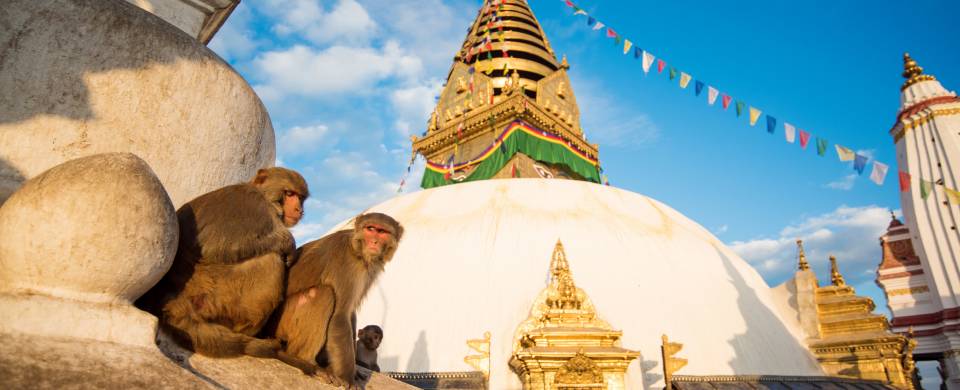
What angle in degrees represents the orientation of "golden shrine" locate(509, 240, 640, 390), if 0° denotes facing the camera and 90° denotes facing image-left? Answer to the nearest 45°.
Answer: approximately 0°

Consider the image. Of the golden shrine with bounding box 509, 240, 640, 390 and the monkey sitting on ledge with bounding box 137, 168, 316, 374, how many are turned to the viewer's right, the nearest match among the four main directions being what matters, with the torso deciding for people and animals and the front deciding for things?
1

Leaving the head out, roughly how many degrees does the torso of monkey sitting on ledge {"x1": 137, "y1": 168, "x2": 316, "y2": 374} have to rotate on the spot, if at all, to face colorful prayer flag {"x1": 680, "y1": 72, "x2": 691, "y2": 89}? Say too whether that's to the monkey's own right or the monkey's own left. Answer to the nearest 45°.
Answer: approximately 45° to the monkey's own left

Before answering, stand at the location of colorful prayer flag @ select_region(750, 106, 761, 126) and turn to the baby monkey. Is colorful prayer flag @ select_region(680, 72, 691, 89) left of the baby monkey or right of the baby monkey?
right

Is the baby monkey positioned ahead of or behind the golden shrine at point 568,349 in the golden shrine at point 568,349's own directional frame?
ahead

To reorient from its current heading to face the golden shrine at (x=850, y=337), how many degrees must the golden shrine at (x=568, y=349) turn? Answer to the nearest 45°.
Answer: approximately 135° to its left

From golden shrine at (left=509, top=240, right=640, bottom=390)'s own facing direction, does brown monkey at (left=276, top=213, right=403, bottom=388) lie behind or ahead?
ahead

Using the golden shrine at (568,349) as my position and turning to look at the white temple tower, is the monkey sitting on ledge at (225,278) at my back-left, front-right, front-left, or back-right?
back-right

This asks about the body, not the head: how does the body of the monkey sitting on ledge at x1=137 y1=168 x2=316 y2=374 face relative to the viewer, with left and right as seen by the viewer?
facing to the right of the viewer

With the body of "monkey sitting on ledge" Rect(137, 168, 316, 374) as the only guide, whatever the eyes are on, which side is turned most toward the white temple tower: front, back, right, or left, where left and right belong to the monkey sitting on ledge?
front
